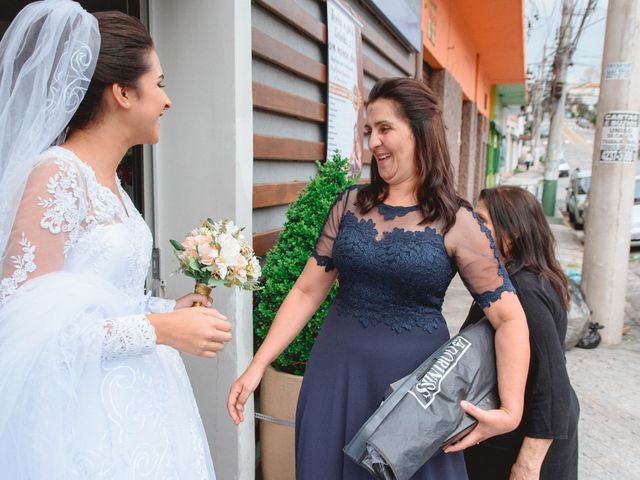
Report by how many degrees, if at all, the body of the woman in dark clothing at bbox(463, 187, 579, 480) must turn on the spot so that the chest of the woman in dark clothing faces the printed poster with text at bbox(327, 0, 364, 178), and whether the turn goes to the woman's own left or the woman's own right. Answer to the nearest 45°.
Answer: approximately 45° to the woman's own right

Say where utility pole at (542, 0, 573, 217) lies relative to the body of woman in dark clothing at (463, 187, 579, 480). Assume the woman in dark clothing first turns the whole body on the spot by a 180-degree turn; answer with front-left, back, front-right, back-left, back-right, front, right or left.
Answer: left

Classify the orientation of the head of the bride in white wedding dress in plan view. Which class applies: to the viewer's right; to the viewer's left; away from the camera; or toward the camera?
to the viewer's right

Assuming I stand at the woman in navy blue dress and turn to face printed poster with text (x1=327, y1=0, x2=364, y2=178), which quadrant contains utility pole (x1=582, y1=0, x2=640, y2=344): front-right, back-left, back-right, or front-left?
front-right

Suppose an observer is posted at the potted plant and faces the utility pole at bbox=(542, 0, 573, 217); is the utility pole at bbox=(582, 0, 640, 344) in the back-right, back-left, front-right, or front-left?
front-right

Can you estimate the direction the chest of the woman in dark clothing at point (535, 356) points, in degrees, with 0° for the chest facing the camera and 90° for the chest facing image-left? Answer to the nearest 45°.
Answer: approximately 90°

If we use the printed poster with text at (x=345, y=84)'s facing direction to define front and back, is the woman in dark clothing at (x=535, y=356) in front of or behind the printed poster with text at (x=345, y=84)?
in front

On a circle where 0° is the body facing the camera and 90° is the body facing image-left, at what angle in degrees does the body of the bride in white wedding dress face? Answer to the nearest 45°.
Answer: approximately 270°

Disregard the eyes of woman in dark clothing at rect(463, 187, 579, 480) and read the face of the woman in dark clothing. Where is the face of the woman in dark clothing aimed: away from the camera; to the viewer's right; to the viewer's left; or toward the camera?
to the viewer's left

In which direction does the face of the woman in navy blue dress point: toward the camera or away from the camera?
toward the camera

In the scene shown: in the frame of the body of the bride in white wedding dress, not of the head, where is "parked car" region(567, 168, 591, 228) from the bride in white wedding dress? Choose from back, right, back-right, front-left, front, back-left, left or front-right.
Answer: front-left
